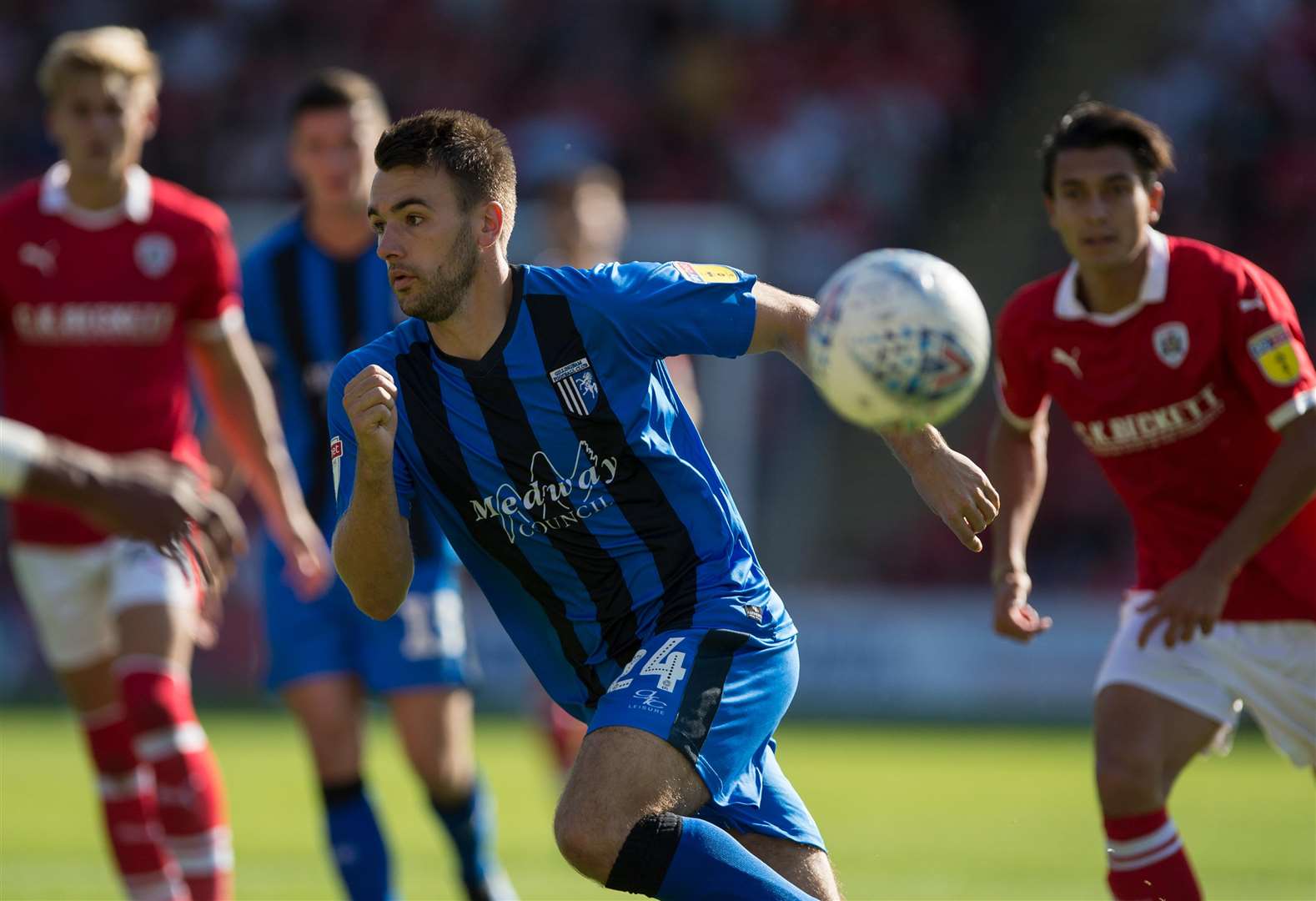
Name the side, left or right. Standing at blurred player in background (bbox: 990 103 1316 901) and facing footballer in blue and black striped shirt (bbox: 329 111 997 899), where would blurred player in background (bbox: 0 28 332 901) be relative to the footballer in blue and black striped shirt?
right

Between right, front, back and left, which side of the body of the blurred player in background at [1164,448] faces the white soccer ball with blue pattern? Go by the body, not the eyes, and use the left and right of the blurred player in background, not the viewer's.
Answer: front

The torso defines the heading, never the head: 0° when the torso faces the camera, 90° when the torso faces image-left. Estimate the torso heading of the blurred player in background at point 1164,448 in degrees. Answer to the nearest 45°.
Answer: approximately 45°

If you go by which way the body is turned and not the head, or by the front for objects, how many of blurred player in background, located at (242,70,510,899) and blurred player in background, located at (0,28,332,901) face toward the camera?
2

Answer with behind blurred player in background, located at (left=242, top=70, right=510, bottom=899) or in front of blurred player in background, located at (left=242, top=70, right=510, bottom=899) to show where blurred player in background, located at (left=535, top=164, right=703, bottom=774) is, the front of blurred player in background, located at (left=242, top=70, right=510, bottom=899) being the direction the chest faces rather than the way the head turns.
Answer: behind

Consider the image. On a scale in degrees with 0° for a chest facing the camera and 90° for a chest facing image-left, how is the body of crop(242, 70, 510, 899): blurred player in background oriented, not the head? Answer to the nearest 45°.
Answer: approximately 0°

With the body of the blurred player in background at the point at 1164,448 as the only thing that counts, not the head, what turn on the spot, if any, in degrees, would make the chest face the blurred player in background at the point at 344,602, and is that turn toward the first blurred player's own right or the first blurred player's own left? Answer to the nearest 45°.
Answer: approximately 45° to the first blurred player's own right

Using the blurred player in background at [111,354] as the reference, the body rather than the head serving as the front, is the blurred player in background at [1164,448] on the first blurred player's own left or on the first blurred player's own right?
on the first blurred player's own left

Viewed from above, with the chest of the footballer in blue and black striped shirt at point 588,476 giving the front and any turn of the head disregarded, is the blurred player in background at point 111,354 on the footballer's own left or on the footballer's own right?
on the footballer's own right
